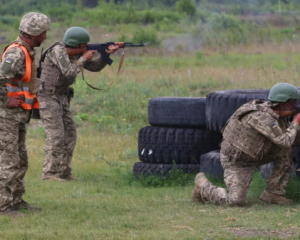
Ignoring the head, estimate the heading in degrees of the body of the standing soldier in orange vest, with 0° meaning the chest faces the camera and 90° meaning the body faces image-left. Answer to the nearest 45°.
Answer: approximately 270°

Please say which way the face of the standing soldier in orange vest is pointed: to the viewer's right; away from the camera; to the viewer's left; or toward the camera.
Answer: to the viewer's right

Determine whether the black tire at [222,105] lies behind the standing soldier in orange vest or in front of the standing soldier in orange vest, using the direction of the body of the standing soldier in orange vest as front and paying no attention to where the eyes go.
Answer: in front

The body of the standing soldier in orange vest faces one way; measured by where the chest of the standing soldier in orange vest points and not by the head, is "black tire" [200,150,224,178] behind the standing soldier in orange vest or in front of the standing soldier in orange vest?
in front

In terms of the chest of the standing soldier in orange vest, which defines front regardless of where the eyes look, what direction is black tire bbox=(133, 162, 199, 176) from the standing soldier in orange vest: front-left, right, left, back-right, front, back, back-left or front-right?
front-left
